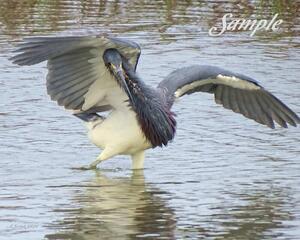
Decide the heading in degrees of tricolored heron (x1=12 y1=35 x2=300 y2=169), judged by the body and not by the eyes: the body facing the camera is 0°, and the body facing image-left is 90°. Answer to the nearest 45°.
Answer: approximately 315°
